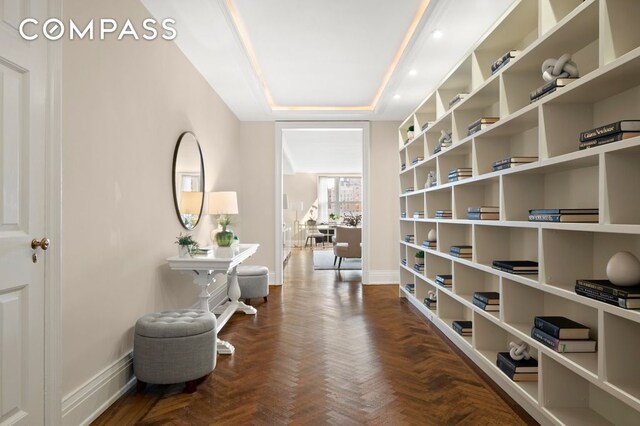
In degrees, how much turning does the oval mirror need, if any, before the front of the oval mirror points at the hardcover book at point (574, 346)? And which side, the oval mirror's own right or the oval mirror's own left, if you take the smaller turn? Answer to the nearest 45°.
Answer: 0° — it already faces it

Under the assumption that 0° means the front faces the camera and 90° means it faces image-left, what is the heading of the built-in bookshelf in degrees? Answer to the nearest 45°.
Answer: approximately 45°

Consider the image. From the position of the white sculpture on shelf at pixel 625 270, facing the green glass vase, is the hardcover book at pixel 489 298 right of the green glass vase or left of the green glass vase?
right

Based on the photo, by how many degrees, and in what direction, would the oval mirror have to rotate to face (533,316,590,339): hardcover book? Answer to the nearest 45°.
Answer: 0° — it already faces it

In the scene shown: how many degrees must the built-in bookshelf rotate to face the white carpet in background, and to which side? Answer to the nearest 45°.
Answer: approximately 90° to its right

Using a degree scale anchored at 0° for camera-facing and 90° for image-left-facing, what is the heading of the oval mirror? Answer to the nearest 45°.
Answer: approximately 315°

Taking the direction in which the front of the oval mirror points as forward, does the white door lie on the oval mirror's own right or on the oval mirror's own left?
on the oval mirror's own right

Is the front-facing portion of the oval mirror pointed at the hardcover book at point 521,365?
yes

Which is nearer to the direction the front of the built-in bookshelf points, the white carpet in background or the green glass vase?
the green glass vase

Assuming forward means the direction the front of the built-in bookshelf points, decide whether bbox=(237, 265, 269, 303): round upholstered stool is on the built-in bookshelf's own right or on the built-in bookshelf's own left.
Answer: on the built-in bookshelf's own right
